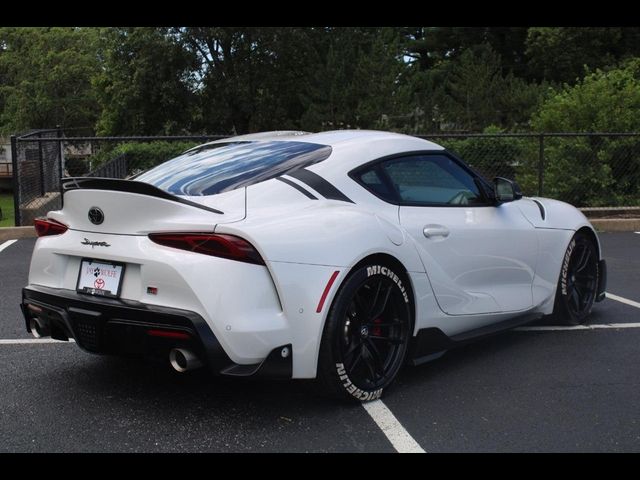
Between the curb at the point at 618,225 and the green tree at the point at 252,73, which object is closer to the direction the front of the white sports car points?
the curb

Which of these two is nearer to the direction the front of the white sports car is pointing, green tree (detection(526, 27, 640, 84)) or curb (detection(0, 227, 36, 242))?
the green tree

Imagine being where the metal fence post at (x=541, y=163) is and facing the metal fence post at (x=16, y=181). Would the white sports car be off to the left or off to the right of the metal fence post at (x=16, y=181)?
left

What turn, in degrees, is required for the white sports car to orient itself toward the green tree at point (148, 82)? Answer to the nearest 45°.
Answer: approximately 45° to its left

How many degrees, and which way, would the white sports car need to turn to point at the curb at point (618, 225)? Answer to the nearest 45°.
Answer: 0° — it already faces it

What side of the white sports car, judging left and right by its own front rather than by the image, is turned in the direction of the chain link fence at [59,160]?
left

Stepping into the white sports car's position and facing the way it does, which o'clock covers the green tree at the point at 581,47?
The green tree is roughly at 11 o'clock from the white sports car.

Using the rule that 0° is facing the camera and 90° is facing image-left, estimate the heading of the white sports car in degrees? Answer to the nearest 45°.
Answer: approximately 225°

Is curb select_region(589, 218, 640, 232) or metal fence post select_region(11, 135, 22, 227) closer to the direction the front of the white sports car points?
the curb
